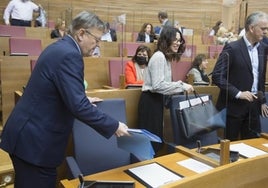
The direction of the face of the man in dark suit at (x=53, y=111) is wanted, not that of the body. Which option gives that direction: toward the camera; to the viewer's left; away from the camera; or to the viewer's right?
to the viewer's right

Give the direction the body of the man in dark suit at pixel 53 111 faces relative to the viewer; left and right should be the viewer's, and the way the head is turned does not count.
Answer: facing to the right of the viewer

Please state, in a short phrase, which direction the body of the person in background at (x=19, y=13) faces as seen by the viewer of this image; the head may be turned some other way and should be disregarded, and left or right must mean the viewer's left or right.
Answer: facing the viewer and to the right of the viewer

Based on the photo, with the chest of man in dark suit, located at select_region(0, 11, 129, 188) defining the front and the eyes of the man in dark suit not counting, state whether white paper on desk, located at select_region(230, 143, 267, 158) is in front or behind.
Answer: in front
